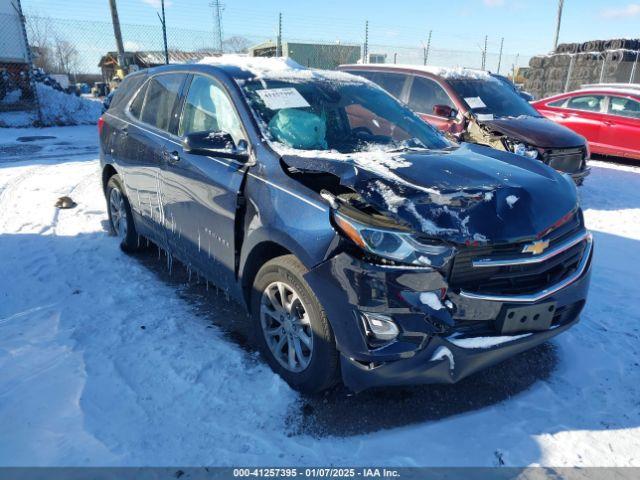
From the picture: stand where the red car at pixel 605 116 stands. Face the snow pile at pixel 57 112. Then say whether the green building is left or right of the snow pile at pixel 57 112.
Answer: right

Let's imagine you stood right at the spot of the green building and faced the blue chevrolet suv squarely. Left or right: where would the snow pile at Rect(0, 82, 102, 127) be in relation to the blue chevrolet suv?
right

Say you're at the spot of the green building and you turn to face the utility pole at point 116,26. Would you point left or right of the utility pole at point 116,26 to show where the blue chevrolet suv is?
left

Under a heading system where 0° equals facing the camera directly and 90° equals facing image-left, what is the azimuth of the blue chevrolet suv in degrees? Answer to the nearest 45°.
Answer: approximately 315°

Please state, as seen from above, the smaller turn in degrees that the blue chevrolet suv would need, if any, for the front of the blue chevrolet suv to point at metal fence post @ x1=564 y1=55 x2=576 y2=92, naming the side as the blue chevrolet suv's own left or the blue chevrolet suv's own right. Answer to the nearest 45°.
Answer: approximately 90° to the blue chevrolet suv's own left

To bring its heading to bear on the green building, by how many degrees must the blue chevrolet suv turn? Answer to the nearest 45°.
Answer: approximately 135° to its left

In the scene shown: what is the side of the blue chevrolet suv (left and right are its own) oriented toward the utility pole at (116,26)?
back

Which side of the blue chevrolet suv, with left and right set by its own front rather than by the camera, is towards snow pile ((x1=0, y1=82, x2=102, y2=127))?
back
